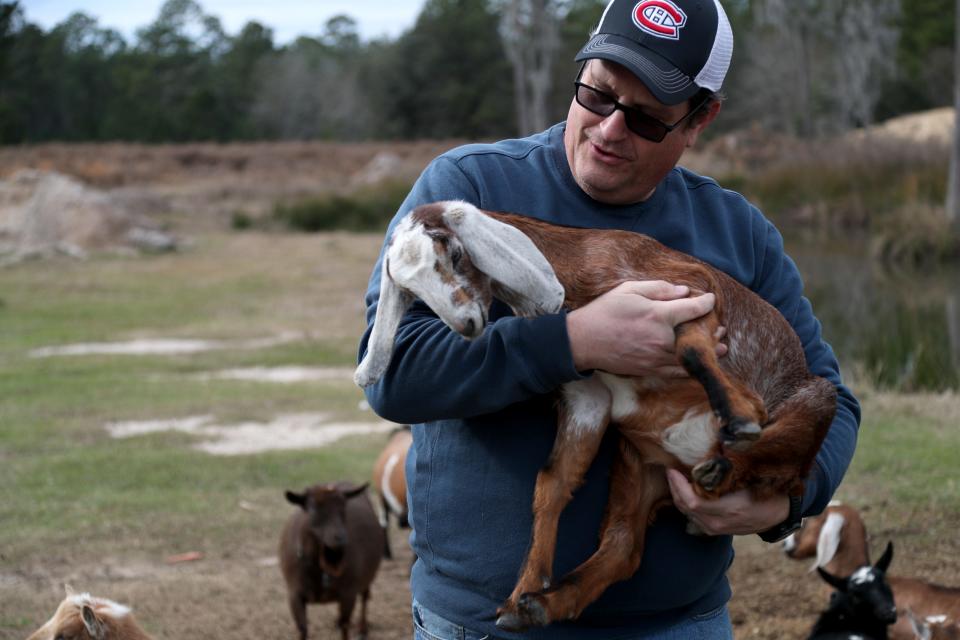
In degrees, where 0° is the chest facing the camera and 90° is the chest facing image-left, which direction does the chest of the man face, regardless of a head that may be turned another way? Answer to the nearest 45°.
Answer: approximately 0°

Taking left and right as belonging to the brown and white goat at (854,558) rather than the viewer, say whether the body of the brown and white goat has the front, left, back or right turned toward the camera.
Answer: left

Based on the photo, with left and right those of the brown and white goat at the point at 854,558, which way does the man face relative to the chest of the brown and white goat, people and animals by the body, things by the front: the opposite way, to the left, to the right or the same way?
to the left

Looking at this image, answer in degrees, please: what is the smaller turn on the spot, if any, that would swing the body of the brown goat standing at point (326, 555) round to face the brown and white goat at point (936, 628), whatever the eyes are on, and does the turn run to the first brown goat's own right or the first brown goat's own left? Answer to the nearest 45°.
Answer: approximately 45° to the first brown goat's own left

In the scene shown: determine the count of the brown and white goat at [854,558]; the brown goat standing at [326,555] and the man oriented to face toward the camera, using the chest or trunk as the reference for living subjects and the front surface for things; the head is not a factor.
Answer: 2

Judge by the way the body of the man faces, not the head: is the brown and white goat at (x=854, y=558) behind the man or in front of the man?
behind

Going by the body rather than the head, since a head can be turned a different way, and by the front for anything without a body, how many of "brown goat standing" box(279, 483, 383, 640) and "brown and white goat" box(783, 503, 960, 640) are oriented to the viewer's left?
1

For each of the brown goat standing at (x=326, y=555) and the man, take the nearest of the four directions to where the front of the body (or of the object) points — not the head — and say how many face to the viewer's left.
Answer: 0
